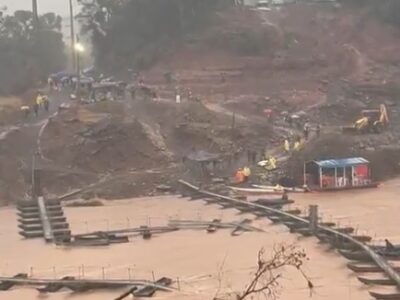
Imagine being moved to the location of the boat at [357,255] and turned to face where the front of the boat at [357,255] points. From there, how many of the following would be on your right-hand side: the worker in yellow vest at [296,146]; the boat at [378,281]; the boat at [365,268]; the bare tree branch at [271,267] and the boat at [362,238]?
2

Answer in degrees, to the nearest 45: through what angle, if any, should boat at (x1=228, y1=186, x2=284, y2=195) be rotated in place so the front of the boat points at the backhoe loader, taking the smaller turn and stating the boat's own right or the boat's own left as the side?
approximately 135° to the boat's own right

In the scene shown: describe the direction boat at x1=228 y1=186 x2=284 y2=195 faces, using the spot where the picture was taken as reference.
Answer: facing to the left of the viewer

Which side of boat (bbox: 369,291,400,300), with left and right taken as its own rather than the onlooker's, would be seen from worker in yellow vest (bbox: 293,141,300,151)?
right

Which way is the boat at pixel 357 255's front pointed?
to the viewer's left

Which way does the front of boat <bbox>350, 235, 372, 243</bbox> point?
to the viewer's left

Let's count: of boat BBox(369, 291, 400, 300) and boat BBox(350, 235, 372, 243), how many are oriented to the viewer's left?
2

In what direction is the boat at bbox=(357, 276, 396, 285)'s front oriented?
to the viewer's left

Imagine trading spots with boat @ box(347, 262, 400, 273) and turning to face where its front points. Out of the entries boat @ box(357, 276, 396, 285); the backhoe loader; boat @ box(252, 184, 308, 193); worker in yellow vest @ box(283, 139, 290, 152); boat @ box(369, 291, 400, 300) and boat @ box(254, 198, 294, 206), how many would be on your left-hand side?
2

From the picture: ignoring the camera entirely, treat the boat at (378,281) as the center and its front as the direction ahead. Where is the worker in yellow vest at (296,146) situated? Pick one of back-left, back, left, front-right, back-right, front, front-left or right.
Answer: right
